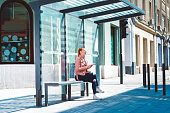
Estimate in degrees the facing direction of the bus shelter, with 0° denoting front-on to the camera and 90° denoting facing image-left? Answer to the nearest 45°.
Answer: approximately 315°

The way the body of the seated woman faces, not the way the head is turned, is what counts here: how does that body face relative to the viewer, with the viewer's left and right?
facing to the right of the viewer
